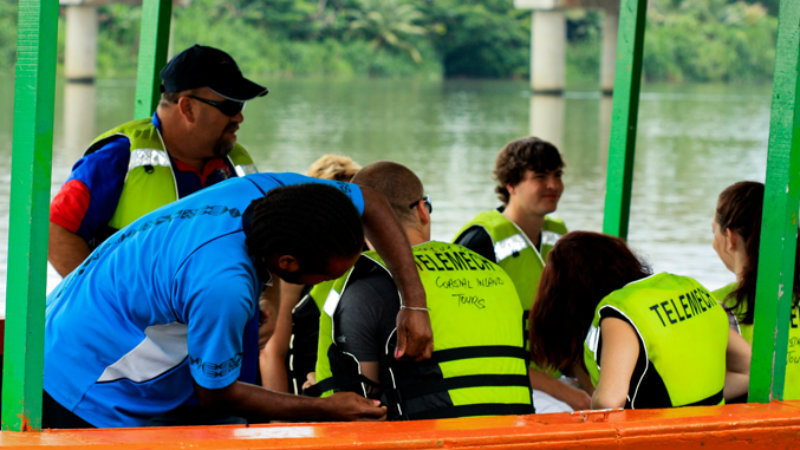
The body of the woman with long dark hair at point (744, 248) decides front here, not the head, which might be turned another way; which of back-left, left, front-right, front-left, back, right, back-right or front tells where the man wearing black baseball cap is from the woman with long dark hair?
front-left

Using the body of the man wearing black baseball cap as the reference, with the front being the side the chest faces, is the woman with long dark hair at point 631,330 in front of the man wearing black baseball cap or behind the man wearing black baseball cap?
in front

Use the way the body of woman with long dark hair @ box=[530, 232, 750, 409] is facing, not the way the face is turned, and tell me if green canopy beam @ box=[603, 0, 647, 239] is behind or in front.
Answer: in front

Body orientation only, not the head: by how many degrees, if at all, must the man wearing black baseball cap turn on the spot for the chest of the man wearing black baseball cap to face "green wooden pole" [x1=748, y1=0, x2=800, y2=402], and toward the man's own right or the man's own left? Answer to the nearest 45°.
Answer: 0° — they already face it

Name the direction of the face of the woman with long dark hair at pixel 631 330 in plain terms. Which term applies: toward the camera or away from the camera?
away from the camera

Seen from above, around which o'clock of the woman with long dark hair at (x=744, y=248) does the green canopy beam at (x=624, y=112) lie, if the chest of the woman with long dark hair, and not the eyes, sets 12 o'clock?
The green canopy beam is roughly at 1 o'clock from the woman with long dark hair.

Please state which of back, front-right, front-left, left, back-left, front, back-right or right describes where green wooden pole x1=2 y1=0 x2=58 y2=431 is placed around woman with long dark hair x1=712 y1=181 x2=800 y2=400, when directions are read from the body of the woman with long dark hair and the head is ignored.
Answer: left

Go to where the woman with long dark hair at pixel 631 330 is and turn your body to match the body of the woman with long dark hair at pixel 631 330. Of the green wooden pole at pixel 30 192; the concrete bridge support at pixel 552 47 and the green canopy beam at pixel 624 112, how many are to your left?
1

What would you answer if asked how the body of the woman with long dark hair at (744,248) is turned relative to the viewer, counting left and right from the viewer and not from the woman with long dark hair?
facing away from the viewer and to the left of the viewer

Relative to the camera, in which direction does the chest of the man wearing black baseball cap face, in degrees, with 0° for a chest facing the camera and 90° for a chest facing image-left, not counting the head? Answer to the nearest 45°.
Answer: approximately 315°

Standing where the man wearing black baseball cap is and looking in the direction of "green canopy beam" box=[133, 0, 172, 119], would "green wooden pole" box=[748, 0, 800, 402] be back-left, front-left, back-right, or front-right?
back-right
